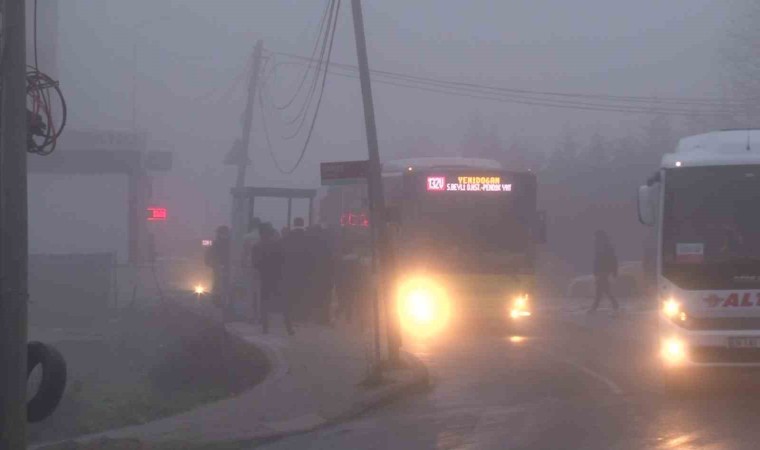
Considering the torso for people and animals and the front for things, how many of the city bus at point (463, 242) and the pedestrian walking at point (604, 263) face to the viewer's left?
1

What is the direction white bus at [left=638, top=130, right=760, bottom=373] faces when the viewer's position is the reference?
facing the viewer

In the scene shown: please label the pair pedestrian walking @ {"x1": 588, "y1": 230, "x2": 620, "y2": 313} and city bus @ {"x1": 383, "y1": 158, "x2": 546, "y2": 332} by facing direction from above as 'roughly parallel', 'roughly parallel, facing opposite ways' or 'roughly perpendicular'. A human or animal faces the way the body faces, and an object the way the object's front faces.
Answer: roughly perpendicular

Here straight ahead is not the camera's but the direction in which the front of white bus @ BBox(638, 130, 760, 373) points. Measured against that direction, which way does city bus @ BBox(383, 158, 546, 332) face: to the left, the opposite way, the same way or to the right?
the same way

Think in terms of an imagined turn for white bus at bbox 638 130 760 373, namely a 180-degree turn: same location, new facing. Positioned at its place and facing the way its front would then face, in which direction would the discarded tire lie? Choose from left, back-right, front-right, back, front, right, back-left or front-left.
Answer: back-left

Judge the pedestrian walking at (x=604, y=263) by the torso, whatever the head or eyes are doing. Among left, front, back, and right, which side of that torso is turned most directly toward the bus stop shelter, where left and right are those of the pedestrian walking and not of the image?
front

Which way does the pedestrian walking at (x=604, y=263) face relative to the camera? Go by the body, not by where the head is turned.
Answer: to the viewer's left

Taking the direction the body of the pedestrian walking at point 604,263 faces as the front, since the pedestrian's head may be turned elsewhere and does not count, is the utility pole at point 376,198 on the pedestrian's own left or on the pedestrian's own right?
on the pedestrian's own left

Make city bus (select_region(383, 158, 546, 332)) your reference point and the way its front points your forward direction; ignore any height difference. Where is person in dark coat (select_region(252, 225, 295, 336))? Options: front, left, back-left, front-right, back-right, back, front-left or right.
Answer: front-right

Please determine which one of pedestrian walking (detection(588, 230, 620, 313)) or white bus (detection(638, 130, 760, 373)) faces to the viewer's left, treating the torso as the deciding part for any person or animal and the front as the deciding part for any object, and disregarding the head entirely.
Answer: the pedestrian walking

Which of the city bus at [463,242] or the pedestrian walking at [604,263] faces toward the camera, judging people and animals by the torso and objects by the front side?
the city bus

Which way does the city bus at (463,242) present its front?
toward the camera

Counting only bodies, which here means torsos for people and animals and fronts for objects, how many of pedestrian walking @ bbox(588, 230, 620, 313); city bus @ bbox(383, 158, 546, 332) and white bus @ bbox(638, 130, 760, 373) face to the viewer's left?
1
